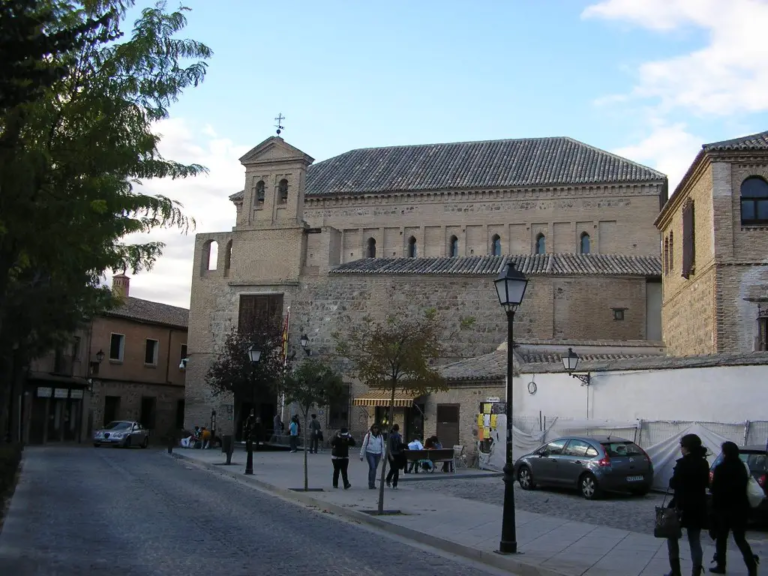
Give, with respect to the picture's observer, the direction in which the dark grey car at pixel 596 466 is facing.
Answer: facing away from the viewer and to the left of the viewer

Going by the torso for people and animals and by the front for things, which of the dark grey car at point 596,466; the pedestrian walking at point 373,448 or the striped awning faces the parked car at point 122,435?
the dark grey car

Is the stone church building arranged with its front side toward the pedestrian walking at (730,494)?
yes

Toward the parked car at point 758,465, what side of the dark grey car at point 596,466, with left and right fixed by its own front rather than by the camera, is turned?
back

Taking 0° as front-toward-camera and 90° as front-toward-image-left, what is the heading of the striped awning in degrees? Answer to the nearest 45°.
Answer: approximately 0°

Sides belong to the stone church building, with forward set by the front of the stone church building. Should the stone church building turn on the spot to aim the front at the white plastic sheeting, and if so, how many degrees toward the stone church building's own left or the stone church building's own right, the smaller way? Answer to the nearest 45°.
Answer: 0° — it already faces it

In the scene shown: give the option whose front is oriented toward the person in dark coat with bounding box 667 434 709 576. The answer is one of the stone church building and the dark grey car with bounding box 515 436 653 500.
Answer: the stone church building
